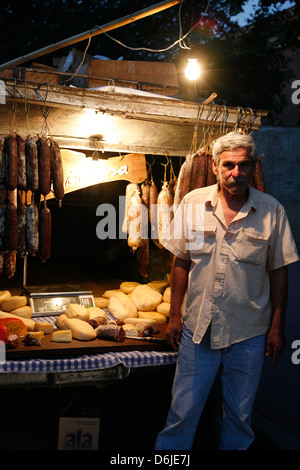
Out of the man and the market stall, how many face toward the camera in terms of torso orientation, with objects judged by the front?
2

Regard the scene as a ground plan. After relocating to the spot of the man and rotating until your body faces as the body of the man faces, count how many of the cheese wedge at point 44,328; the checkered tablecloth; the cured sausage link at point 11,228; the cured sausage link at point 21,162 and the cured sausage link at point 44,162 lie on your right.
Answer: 5

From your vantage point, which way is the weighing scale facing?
toward the camera

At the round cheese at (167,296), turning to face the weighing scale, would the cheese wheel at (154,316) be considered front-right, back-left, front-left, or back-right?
front-left

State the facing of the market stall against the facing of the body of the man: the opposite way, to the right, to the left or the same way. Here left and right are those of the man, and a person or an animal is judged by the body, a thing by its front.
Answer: the same way

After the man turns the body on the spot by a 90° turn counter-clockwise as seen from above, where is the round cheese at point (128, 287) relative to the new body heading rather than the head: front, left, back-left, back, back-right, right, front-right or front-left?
back-left

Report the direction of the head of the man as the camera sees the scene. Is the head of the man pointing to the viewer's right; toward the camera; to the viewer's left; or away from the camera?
toward the camera

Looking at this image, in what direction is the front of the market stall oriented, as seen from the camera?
facing the viewer

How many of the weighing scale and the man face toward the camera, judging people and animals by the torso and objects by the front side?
2
